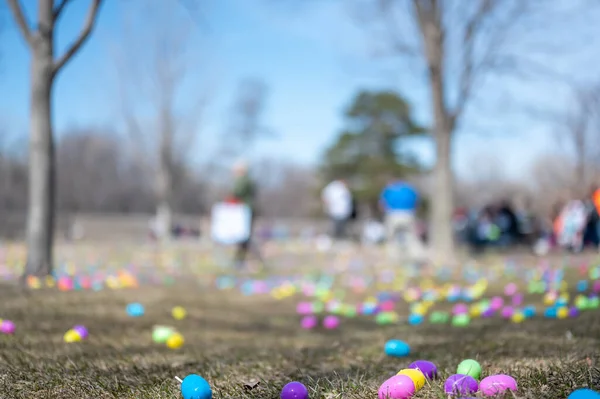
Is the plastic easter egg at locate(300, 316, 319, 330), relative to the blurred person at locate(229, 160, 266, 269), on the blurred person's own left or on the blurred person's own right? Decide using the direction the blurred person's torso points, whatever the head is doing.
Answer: on the blurred person's own left

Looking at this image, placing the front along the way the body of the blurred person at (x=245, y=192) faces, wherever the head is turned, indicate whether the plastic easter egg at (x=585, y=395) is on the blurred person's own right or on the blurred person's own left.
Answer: on the blurred person's own left

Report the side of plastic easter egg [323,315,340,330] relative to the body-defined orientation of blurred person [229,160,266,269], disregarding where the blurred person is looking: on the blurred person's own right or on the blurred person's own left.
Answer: on the blurred person's own left

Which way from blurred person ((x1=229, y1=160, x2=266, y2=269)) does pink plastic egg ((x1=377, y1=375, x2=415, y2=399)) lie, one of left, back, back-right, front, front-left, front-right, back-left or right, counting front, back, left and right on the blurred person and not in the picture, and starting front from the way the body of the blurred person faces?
left

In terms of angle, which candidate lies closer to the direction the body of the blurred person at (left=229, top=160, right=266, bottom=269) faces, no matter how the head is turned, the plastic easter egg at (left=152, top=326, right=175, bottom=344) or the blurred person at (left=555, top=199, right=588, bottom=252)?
the plastic easter egg

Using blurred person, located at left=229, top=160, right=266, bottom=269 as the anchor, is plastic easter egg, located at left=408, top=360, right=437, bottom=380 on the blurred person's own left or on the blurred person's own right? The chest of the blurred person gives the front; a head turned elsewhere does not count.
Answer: on the blurred person's own left
